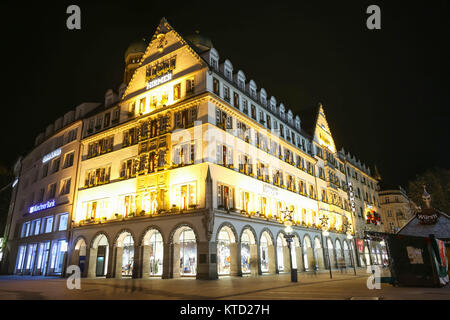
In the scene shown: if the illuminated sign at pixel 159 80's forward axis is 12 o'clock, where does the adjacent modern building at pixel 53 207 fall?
The adjacent modern building is roughly at 3 o'clock from the illuminated sign.

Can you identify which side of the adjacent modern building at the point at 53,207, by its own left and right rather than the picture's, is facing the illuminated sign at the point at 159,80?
left
